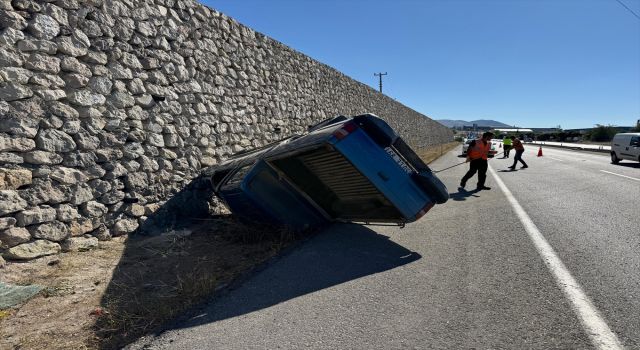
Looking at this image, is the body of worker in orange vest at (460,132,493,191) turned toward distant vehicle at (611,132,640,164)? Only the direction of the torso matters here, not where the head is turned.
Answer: no

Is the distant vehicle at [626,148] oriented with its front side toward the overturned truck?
no
